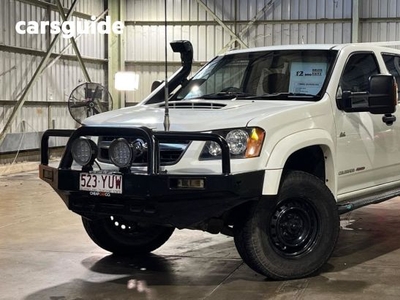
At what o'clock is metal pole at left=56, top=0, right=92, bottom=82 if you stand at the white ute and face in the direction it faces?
The metal pole is roughly at 4 o'clock from the white ute.

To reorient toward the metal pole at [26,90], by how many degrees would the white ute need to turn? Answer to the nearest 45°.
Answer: approximately 90° to its right

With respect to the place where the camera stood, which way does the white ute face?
facing the viewer and to the left of the viewer

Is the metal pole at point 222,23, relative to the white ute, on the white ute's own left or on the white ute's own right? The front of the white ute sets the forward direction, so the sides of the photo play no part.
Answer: on the white ute's own right

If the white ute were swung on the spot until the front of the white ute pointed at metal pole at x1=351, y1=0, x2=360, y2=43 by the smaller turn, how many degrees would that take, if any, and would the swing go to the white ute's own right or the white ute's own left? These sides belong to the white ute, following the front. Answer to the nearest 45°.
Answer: approximately 135° to the white ute's own right
